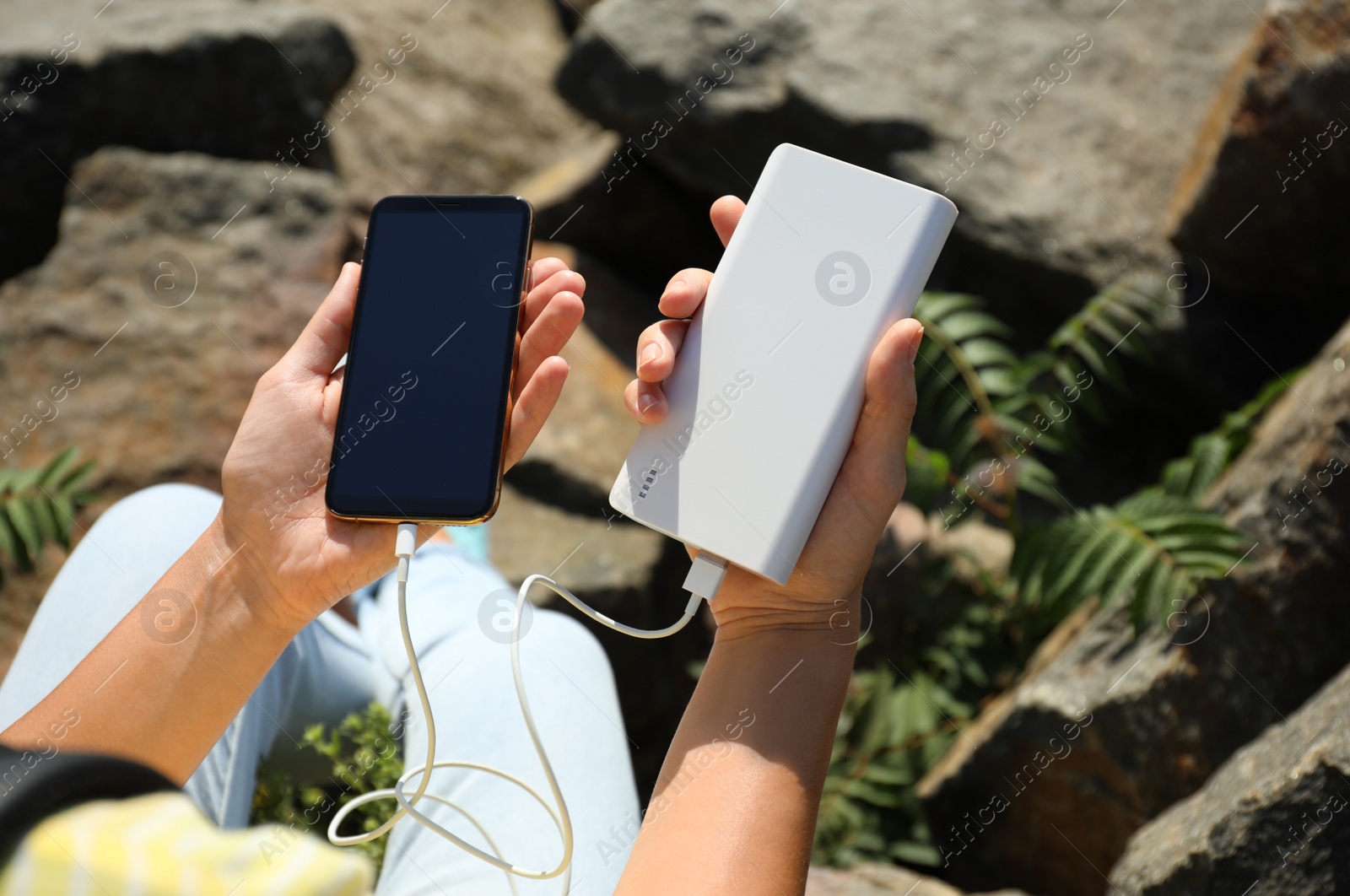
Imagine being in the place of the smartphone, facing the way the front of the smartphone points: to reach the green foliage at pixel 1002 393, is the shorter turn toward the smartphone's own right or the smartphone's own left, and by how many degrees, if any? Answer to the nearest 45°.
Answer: approximately 135° to the smartphone's own left

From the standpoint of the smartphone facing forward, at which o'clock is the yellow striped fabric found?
The yellow striped fabric is roughly at 12 o'clock from the smartphone.

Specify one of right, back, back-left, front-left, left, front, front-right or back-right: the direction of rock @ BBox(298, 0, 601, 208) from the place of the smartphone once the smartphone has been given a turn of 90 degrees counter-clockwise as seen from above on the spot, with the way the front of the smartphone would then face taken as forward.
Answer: left

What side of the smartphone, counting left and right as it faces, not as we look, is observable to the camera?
front

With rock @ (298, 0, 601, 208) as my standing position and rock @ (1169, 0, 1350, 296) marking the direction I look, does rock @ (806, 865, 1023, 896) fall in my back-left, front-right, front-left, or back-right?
front-right

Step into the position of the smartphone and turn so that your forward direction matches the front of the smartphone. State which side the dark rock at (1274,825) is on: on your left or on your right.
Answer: on your left

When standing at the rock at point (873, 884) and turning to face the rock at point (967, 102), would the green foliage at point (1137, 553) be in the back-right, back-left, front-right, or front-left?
front-right

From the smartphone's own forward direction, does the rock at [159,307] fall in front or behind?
behind
